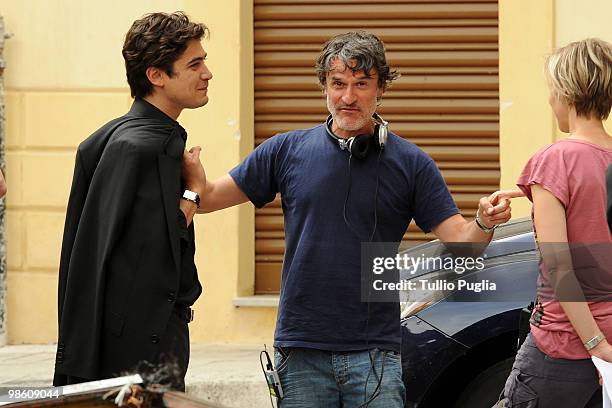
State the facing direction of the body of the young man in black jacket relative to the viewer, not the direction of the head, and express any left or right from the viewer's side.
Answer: facing to the right of the viewer

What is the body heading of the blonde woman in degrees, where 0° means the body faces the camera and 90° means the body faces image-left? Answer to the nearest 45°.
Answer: approximately 135°

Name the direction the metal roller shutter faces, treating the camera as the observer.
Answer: facing the viewer

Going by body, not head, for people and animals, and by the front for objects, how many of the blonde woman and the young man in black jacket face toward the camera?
0

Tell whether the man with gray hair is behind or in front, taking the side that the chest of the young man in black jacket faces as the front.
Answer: in front

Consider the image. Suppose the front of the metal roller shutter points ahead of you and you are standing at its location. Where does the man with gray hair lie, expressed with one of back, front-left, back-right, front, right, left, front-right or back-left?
front

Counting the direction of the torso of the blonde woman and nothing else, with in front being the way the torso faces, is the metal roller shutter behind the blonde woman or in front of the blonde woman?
in front

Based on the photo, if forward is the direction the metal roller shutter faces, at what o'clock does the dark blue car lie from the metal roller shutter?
The dark blue car is roughly at 12 o'clock from the metal roller shutter.

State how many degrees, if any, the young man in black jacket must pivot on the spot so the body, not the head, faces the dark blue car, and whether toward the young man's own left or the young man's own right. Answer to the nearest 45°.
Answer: approximately 45° to the young man's own left

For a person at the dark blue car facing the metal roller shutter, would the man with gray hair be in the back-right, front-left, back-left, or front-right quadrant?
back-left
